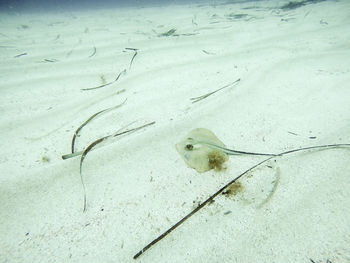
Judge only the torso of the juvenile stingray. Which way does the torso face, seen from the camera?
to the viewer's left
